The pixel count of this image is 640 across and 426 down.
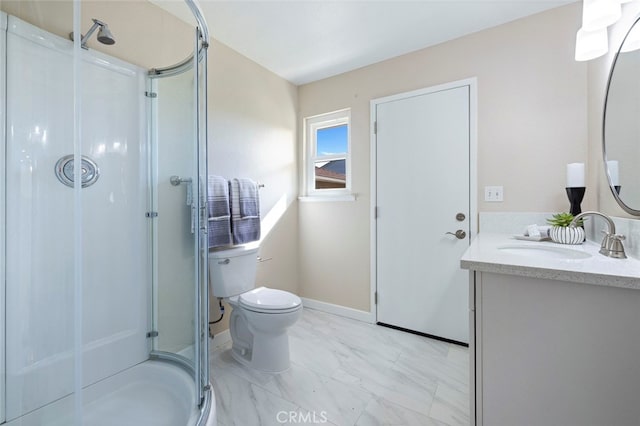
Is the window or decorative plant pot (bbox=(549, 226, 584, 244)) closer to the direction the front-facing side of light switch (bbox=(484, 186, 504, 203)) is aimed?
the decorative plant pot

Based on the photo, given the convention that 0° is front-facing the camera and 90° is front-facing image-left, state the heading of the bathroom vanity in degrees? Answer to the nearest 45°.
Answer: approximately 90°

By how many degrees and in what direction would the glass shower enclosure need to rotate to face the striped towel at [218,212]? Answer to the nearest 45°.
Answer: approximately 45° to its left

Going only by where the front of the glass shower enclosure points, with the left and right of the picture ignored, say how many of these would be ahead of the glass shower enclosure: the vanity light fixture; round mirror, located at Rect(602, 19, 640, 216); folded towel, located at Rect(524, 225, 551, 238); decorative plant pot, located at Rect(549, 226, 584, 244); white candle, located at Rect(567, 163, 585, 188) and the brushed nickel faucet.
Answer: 6

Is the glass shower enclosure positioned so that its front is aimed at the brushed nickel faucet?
yes

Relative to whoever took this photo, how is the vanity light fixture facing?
facing to the left of the viewer

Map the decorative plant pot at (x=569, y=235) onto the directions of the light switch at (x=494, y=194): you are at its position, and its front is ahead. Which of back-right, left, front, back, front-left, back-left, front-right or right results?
front-left

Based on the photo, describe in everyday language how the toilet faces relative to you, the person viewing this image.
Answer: facing the viewer and to the right of the viewer

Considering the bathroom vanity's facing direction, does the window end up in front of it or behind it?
in front

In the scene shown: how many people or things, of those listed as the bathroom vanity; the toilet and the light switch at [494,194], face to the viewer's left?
1
